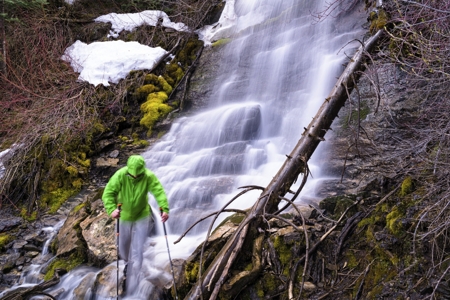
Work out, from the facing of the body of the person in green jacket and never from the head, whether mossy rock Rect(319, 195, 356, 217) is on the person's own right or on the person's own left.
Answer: on the person's own left

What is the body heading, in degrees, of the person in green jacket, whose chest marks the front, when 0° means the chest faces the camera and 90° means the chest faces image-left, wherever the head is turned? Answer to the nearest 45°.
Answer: approximately 0°
